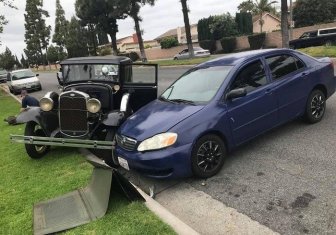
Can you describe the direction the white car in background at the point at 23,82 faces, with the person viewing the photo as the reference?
facing the viewer and to the right of the viewer

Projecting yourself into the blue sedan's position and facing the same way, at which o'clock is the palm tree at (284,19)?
The palm tree is roughly at 5 o'clock from the blue sedan.

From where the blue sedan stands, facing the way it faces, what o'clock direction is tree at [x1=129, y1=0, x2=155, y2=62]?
The tree is roughly at 4 o'clock from the blue sedan.

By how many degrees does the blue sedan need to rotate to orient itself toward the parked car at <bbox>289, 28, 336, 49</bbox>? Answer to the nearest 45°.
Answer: approximately 135° to its right

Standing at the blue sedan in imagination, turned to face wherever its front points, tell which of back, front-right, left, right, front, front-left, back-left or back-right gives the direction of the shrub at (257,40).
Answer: back-right

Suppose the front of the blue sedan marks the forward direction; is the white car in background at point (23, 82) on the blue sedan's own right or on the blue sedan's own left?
on the blue sedan's own right

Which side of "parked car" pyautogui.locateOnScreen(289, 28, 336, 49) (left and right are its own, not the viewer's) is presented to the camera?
left

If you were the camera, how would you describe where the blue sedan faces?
facing the viewer and to the left of the viewer

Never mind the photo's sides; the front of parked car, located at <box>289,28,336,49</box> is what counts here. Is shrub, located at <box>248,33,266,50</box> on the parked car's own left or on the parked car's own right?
on the parked car's own right

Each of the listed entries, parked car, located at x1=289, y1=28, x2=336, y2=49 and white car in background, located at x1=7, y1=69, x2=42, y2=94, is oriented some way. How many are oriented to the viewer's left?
1
